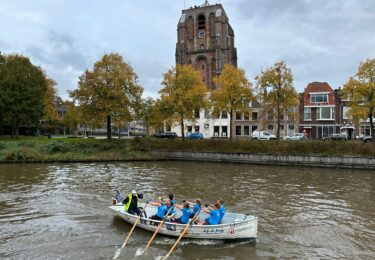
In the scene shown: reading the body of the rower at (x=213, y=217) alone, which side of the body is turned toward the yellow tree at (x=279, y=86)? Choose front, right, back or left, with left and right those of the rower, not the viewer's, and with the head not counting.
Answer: right

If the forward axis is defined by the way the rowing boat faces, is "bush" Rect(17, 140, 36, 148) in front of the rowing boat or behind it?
behind

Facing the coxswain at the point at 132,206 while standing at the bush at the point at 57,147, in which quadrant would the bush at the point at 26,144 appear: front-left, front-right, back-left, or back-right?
back-right

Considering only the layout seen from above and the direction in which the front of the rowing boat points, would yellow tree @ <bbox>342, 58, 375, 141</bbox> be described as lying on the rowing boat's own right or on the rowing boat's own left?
on the rowing boat's own left

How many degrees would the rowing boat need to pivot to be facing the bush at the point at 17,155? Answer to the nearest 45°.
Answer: approximately 180°

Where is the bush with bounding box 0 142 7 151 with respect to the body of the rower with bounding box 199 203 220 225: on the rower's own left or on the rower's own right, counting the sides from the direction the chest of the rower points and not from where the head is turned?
on the rower's own right

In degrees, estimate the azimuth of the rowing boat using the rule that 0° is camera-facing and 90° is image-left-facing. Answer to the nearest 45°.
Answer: approximately 315°

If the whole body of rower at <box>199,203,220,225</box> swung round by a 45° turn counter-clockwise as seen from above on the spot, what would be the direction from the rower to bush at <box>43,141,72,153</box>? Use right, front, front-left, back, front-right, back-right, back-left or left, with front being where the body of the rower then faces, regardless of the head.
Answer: right

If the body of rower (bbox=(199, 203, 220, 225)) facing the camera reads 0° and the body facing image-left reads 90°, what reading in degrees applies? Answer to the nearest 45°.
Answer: approximately 90°
